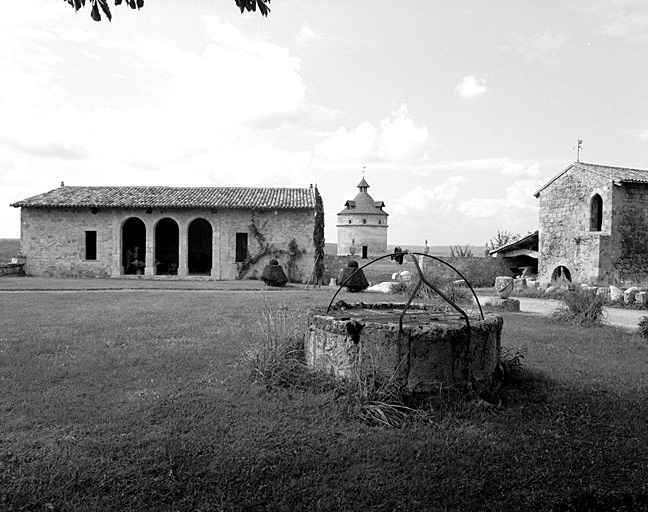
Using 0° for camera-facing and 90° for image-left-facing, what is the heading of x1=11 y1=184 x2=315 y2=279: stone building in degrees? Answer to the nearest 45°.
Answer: approximately 0°

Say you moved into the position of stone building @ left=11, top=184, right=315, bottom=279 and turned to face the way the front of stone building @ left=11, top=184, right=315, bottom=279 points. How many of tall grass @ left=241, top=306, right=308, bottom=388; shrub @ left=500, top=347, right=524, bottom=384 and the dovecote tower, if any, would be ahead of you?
2

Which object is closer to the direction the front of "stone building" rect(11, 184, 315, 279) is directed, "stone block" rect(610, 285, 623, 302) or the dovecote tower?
the stone block

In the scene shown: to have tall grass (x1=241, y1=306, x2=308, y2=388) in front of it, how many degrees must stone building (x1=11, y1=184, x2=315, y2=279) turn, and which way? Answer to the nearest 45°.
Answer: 0° — it already faces it

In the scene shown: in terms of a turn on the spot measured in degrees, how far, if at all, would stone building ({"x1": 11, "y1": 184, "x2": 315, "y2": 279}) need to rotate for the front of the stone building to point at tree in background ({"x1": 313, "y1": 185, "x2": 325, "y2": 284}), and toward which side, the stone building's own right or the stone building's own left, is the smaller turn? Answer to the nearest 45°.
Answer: approximately 90° to the stone building's own left

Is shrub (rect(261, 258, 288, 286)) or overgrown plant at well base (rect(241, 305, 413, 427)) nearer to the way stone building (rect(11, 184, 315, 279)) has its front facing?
the overgrown plant at well base

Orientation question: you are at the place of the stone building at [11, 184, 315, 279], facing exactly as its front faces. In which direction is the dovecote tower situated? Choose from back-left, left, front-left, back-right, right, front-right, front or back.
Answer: back-left

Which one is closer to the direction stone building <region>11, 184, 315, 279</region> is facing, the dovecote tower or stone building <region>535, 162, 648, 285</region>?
the stone building

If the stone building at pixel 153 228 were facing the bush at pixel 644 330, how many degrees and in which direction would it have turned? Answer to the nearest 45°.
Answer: approximately 45° to its left

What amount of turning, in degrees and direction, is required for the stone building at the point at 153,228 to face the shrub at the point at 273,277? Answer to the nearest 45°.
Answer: approximately 45° to its left

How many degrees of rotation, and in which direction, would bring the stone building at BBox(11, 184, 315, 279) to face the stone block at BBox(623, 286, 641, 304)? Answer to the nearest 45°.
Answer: approximately 45° to its left

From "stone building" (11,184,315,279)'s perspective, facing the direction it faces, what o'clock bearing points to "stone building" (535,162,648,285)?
"stone building" (535,162,648,285) is roughly at 10 o'clock from "stone building" (11,184,315,279).
